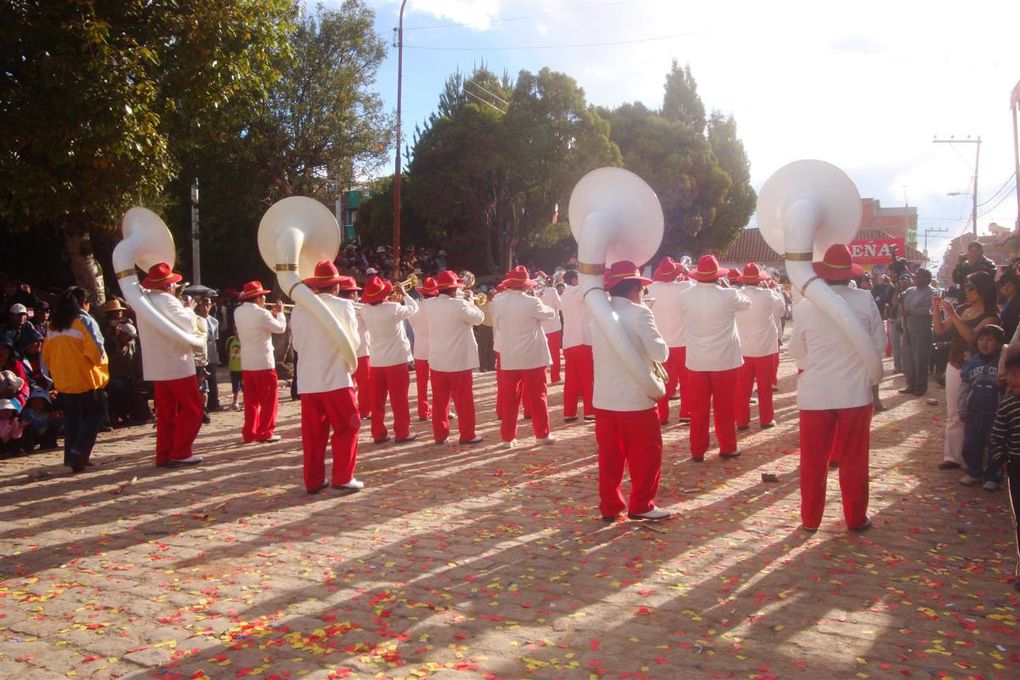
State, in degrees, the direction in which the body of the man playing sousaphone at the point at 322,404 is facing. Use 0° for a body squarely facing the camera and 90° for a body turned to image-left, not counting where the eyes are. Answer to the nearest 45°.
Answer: approximately 225°

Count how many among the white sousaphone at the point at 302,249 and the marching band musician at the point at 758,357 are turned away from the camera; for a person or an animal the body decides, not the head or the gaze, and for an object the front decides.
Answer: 2

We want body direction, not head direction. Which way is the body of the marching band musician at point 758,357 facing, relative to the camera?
away from the camera

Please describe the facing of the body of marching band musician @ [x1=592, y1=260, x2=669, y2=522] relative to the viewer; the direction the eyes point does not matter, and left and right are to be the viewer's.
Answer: facing away from the viewer and to the right of the viewer

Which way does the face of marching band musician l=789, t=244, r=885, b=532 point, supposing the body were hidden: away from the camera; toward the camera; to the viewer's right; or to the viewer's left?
away from the camera

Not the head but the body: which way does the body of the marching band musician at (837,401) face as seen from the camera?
away from the camera

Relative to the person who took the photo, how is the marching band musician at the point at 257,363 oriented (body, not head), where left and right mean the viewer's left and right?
facing away from the viewer and to the right of the viewer

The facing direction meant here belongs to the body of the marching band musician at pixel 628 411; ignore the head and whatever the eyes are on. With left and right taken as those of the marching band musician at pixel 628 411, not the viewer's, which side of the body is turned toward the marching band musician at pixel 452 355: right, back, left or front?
left

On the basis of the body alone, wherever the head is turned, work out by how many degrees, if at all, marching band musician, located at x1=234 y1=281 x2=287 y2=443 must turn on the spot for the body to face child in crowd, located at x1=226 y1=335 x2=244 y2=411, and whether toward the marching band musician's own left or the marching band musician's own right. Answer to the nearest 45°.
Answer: approximately 45° to the marching band musician's own left

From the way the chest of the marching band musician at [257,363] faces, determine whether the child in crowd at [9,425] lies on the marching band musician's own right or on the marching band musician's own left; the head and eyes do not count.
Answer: on the marching band musician's own left

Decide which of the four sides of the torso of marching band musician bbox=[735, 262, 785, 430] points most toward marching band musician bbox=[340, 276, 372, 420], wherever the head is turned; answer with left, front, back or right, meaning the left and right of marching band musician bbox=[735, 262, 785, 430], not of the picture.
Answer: left

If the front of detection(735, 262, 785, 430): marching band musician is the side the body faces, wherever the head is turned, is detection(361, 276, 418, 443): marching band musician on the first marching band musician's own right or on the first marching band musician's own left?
on the first marching band musician's own left

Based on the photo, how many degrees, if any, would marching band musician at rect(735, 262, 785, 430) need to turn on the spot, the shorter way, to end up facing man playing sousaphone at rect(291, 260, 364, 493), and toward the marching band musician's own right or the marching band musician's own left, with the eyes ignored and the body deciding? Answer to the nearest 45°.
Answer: approximately 135° to the marching band musician's own left

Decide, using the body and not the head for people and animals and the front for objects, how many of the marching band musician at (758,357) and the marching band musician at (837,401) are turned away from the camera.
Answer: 2

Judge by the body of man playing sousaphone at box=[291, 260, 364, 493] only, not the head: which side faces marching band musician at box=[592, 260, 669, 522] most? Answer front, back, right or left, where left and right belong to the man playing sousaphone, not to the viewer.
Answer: right

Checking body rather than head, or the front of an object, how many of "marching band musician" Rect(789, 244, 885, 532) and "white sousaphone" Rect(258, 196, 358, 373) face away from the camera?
2

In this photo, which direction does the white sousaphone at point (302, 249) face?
away from the camera

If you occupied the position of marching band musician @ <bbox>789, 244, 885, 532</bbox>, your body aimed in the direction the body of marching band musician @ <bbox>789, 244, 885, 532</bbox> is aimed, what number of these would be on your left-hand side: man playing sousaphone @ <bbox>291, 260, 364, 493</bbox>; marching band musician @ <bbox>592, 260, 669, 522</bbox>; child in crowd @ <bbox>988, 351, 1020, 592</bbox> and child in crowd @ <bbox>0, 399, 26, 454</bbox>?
3
